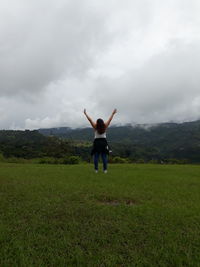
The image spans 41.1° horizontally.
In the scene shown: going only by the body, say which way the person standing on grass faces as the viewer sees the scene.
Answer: away from the camera
